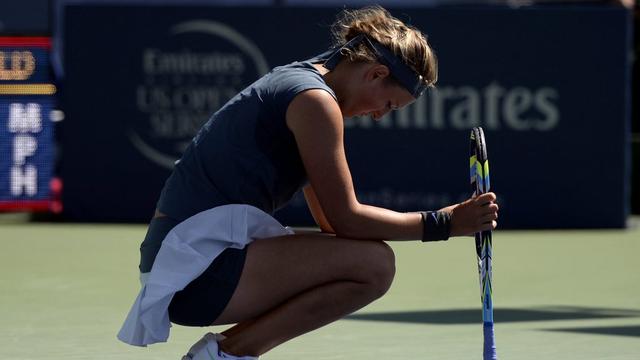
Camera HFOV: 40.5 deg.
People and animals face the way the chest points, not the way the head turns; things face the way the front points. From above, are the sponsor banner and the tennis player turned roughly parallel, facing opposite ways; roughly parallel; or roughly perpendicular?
roughly perpendicular

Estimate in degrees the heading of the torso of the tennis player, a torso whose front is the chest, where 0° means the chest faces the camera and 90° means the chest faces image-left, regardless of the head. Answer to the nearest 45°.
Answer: approximately 270°

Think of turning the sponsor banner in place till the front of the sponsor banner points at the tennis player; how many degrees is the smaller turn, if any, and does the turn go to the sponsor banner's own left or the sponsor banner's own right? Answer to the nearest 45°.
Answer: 0° — it already faces them

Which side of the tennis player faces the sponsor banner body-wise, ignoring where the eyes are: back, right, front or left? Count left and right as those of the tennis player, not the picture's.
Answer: left

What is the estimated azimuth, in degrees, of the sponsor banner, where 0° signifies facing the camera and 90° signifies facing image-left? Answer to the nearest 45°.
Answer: approximately 0°

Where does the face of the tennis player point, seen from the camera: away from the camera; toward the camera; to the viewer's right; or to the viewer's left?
to the viewer's right

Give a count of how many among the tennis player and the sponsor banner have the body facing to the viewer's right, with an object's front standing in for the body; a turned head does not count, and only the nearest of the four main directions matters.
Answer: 1
